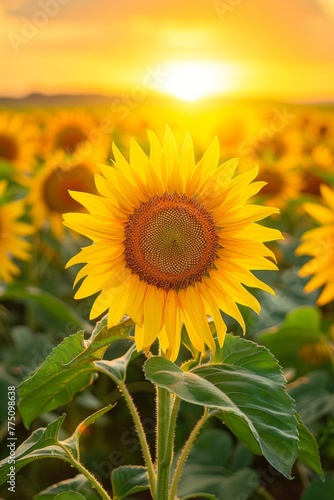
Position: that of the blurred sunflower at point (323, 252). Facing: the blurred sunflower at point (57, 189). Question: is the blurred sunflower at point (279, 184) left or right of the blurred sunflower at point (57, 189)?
right

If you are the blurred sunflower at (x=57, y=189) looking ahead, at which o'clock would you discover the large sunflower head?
The large sunflower head is roughly at 12 o'clock from the blurred sunflower.

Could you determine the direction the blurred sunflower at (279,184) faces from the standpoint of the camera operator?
facing the viewer

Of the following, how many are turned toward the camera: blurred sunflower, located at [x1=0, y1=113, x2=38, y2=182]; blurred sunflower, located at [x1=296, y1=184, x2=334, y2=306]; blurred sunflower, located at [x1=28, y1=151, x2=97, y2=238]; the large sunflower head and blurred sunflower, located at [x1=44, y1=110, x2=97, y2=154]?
5

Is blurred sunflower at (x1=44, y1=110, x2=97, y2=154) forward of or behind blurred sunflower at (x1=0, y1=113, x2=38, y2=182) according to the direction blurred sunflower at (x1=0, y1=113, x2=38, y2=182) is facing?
behind

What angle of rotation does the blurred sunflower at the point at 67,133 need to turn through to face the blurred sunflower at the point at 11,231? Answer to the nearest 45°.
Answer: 0° — it already faces it

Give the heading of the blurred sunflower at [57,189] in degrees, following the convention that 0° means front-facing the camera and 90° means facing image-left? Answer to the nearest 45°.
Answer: approximately 0°

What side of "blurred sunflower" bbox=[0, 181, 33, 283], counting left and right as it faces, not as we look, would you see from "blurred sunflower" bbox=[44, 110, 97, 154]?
back

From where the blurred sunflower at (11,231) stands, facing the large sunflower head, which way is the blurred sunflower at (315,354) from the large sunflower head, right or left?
left

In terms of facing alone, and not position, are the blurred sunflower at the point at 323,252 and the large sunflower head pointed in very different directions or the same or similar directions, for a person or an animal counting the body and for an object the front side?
same or similar directions

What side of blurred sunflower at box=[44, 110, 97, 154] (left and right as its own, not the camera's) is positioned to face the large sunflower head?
front

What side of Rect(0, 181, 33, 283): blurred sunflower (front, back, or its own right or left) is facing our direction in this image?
front

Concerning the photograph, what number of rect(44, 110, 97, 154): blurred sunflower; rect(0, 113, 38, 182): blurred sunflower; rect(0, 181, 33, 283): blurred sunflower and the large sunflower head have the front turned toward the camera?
4

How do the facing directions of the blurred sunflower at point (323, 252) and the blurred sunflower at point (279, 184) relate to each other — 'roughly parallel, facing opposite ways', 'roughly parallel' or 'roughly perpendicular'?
roughly parallel
